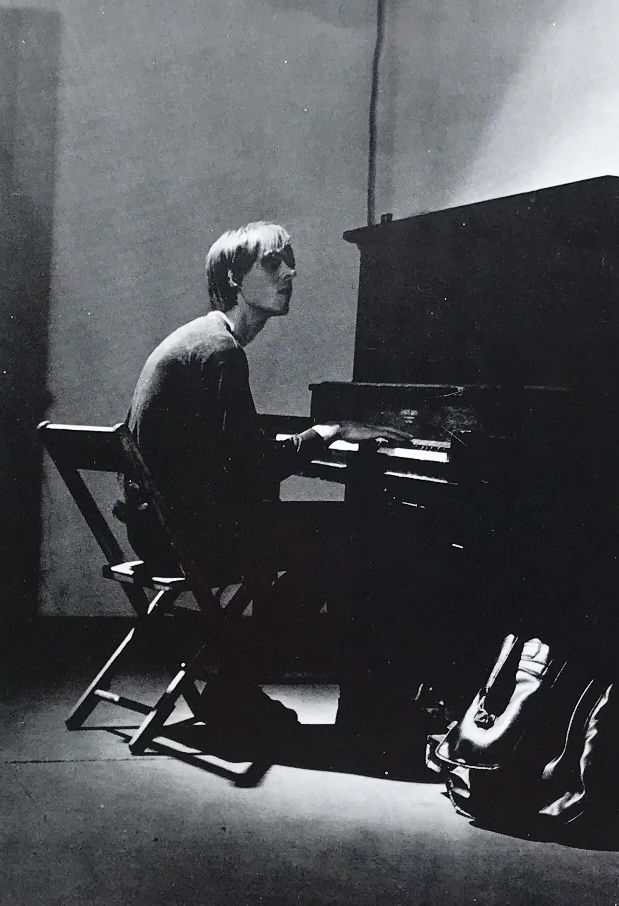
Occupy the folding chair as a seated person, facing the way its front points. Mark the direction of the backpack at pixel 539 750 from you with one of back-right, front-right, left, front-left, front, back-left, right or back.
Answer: right

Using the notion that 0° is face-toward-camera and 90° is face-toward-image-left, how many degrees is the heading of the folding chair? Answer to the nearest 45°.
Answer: approximately 225°

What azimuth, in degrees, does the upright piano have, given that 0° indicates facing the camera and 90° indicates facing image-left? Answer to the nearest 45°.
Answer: approximately 45°

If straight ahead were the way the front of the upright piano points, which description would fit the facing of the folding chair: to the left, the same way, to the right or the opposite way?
the opposite way

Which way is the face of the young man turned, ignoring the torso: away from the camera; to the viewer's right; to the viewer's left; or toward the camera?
to the viewer's right

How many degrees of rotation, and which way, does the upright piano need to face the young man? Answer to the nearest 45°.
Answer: approximately 45° to its right

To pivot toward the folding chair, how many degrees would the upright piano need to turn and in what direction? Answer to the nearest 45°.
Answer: approximately 45° to its right

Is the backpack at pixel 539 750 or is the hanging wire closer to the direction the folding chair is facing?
the hanging wire
